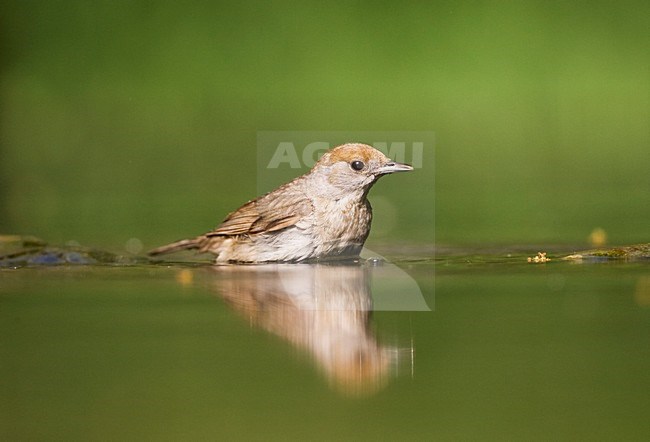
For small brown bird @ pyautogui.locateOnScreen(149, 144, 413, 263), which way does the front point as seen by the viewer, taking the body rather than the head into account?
to the viewer's right
